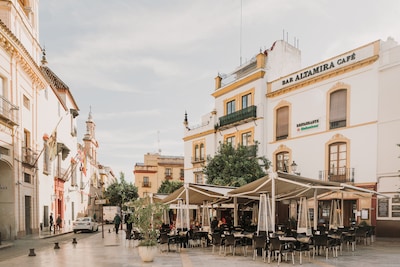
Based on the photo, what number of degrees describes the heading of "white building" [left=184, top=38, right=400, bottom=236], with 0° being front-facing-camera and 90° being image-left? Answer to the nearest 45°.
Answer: approximately 45°

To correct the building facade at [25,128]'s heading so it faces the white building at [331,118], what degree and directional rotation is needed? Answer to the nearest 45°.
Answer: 0° — it already faces it

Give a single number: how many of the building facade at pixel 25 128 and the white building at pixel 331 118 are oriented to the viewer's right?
1

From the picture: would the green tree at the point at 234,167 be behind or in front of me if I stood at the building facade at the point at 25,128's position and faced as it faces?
in front

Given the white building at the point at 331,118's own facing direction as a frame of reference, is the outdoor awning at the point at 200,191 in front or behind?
in front

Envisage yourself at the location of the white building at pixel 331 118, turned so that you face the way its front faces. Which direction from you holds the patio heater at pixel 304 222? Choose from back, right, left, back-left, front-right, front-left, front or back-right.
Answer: front-left

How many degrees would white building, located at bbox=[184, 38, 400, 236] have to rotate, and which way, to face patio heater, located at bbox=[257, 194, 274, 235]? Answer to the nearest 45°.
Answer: approximately 45° to its left

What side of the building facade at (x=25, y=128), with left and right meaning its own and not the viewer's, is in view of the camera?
right
